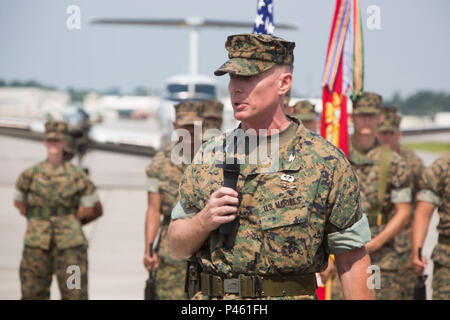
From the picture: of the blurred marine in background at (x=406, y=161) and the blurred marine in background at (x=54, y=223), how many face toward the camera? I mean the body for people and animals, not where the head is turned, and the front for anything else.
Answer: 2

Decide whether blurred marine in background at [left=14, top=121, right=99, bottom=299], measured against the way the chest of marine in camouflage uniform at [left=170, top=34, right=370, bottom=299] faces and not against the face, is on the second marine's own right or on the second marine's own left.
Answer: on the second marine's own right

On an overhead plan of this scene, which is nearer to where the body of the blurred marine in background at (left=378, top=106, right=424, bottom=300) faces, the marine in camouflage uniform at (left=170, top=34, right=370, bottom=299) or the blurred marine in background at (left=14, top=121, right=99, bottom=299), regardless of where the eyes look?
the marine in camouflage uniform

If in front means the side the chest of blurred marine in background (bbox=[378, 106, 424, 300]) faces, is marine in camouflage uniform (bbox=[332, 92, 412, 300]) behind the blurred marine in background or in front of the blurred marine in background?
in front

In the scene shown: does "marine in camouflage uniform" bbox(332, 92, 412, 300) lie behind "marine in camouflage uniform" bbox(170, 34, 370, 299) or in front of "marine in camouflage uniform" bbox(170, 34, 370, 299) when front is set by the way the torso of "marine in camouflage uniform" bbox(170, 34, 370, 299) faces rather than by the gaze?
behind

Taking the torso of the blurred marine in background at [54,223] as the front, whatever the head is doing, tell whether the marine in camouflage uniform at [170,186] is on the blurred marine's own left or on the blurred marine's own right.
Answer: on the blurred marine's own left

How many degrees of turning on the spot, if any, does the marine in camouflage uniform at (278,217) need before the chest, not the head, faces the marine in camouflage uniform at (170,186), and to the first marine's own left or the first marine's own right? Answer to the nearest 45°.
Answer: approximately 135° to the first marine's own right

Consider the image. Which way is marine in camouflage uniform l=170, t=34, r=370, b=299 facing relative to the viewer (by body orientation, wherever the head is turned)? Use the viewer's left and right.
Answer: facing the viewer and to the left of the viewer

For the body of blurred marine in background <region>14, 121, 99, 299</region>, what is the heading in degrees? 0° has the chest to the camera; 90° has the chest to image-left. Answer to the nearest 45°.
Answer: approximately 0°
